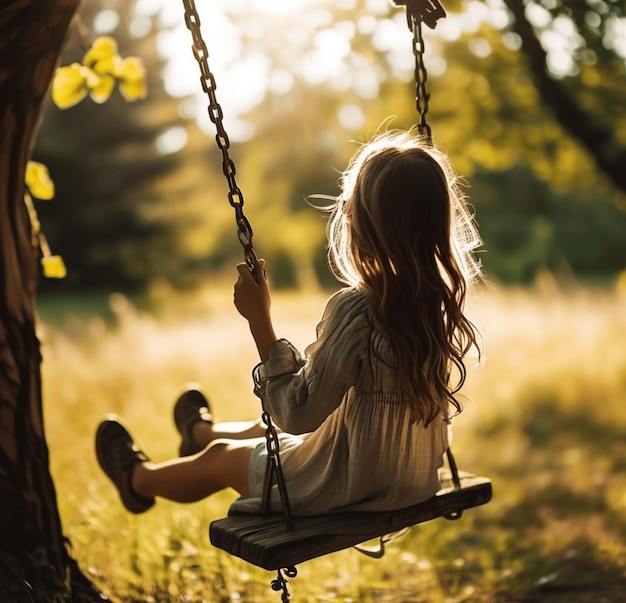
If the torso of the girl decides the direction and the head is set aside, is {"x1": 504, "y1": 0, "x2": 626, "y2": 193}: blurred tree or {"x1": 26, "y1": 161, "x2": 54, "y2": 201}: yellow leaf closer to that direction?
the yellow leaf

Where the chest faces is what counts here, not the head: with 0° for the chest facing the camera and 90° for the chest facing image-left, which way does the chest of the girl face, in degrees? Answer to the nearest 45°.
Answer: approximately 135°

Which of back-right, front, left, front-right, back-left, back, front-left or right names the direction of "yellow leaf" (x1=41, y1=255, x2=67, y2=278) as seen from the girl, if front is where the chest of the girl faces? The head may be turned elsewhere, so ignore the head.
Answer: front

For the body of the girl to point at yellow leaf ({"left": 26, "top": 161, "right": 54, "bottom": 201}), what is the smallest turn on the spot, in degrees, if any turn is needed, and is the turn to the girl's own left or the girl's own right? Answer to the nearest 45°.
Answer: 0° — they already face it

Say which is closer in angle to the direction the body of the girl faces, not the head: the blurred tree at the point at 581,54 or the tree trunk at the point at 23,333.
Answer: the tree trunk
